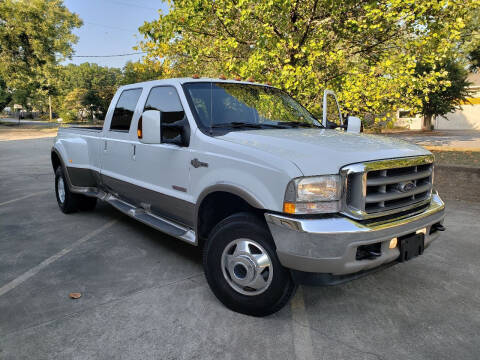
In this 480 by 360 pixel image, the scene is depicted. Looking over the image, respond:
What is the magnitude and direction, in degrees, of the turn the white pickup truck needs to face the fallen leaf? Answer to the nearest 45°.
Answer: approximately 135° to its right

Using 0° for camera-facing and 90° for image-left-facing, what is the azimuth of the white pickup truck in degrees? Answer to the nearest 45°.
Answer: approximately 315°

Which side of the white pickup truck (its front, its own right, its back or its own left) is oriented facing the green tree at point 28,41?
back

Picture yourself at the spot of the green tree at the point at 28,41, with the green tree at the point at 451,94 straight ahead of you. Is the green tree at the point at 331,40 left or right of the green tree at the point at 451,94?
right

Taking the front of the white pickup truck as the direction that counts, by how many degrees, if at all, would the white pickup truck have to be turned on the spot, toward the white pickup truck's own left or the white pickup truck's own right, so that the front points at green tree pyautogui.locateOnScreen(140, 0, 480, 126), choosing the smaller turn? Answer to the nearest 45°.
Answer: approximately 135° to the white pickup truck's own left

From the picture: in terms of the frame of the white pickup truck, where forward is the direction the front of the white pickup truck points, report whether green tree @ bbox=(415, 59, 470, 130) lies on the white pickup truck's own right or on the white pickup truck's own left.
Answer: on the white pickup truck's own left
